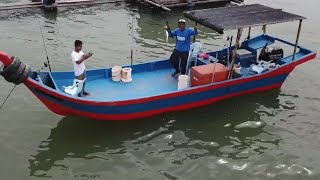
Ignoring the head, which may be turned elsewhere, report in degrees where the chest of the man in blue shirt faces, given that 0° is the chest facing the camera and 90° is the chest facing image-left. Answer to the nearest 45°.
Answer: approximately 0°

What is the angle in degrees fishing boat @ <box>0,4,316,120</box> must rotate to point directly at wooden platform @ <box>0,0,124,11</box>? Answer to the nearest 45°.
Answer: approximately 90° to its right

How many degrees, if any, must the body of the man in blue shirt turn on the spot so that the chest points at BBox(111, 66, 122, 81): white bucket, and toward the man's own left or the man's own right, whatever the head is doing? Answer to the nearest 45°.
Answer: approximately 90° to the man's own right

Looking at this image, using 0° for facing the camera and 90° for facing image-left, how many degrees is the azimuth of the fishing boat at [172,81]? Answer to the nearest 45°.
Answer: approximately 45°

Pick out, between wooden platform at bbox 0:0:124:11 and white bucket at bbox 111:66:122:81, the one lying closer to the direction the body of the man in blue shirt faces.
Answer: the white bucket

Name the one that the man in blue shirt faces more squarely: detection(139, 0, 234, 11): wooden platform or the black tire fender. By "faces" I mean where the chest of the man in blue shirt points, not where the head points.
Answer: the black tire fender
